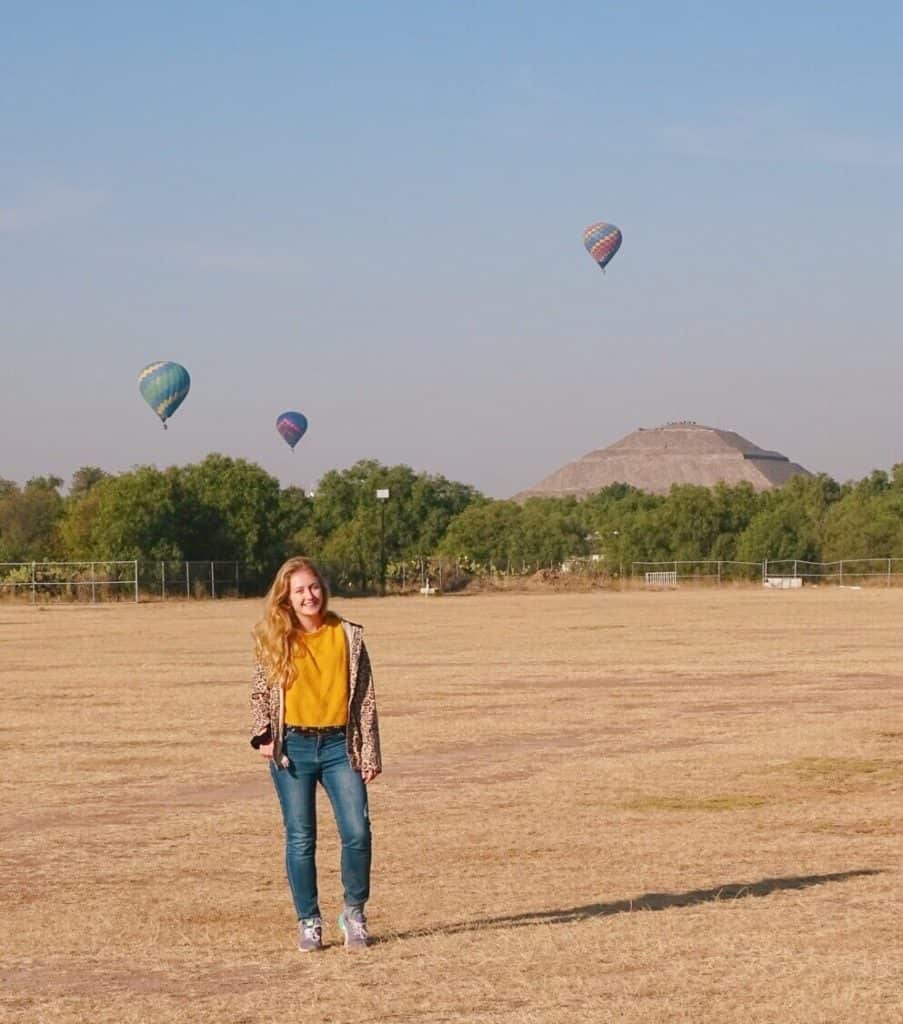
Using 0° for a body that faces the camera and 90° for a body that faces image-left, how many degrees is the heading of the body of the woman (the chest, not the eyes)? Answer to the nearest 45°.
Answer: approximately 0°
